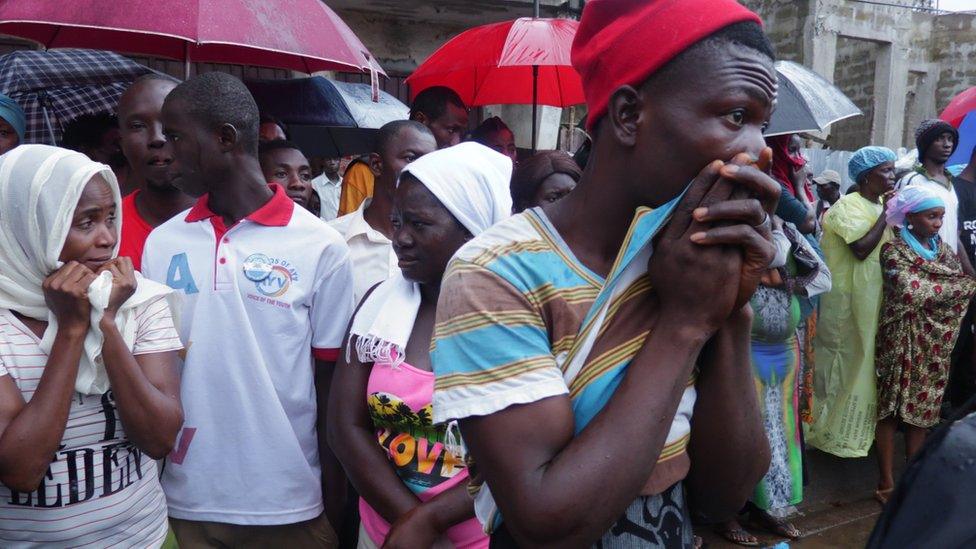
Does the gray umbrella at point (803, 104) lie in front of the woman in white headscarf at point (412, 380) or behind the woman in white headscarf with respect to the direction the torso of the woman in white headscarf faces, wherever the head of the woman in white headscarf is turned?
behind

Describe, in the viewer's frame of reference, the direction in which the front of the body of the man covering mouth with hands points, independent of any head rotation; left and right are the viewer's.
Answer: facing the viewer and to the right of the viewer

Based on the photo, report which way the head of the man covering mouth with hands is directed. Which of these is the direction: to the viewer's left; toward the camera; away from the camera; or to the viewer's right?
to the viewer's right

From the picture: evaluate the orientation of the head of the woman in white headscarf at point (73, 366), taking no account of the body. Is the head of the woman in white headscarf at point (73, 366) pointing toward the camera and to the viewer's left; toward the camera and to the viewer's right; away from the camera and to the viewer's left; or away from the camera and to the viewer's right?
toward the camera and to the viewer's right

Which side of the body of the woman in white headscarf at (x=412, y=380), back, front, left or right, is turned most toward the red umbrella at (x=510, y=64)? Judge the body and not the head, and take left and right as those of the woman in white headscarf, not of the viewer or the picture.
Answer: back

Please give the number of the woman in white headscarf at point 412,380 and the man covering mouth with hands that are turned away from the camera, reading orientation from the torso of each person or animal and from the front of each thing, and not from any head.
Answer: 0

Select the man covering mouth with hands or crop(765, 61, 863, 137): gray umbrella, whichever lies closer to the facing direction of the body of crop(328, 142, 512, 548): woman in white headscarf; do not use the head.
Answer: the man covering mouth with hands

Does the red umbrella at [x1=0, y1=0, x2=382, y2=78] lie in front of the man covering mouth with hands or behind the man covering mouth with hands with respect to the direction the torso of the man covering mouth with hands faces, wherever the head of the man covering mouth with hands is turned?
behind
